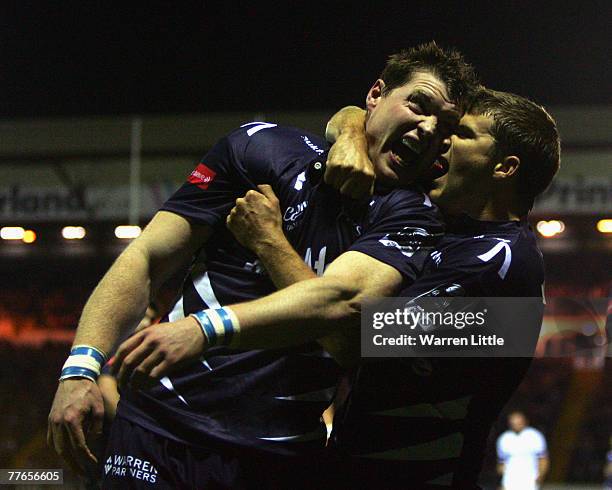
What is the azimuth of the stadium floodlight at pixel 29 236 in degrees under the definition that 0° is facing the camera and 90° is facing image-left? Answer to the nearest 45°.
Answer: approximately 0°

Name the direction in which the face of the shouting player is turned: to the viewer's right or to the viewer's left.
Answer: to the viewer's right

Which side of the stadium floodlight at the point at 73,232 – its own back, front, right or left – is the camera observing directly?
front

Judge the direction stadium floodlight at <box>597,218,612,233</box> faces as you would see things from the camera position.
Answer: facing the viewer

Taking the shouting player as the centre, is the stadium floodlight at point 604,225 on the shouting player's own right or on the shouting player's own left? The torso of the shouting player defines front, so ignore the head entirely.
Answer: on the shouting player's own left

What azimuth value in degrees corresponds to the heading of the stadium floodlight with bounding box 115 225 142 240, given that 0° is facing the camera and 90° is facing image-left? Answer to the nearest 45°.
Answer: approximately 0°

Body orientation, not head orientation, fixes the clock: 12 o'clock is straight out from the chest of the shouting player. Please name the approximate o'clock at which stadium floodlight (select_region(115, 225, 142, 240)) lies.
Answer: The stadium floodlight is roughly at 7 o'clock from the shouting player.

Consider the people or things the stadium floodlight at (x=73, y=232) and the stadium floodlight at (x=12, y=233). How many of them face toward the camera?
2

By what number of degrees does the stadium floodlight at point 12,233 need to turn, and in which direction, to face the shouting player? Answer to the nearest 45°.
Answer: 0° — it already faces them

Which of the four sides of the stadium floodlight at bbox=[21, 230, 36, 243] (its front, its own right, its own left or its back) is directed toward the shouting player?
front

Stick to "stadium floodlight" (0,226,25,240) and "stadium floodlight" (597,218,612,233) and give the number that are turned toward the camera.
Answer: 2

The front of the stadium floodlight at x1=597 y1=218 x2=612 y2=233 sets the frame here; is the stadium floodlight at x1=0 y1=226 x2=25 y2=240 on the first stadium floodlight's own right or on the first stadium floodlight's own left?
on the first stadium floodlight's own right
